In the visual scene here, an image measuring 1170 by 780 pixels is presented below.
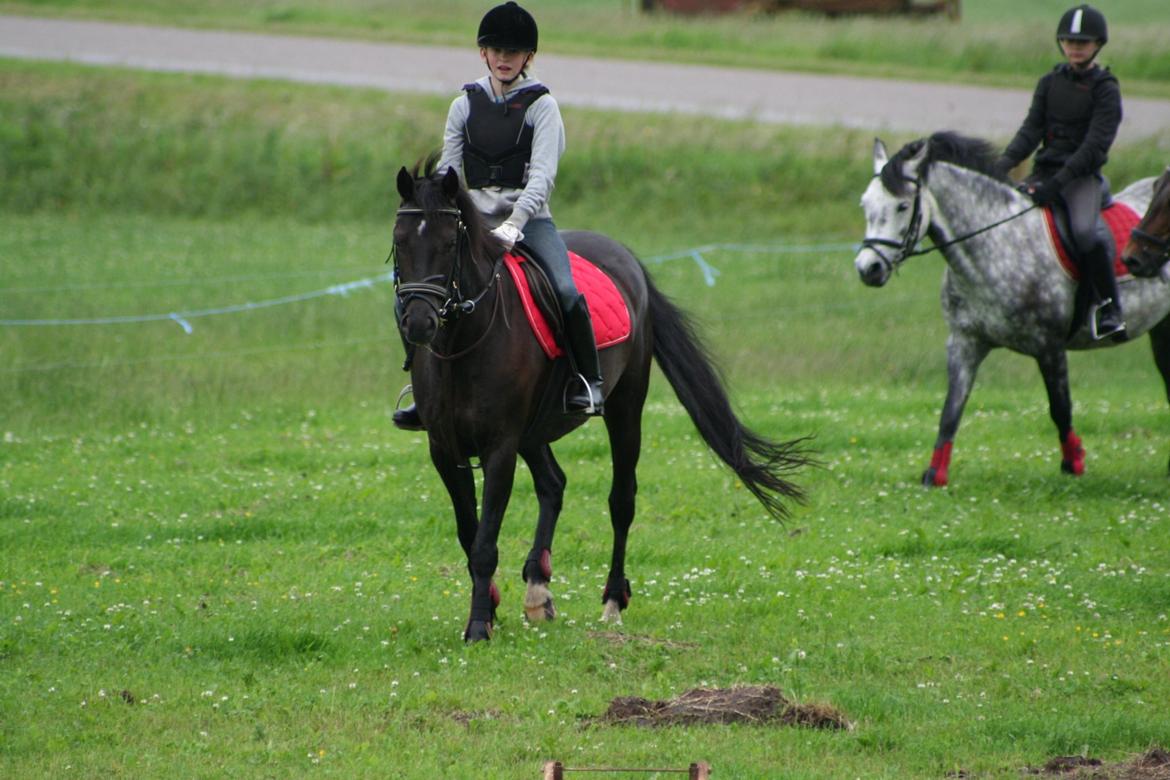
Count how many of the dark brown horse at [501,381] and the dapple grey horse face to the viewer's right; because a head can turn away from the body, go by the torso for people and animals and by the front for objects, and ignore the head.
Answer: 0

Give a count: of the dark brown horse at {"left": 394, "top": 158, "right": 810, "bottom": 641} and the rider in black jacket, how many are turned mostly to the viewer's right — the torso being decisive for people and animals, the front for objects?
0

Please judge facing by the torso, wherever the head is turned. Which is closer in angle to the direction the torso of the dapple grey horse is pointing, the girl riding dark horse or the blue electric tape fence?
the girl riding dark horse

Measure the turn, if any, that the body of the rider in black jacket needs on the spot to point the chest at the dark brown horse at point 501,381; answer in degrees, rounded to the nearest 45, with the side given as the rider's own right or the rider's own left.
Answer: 0° — they already face it

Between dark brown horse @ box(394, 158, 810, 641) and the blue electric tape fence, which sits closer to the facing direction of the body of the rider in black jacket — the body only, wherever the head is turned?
the dark brown horse

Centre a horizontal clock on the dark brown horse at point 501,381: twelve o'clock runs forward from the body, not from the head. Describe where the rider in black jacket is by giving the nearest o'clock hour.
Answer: The rider in black jacket is roughly at 6 o'clock from the dark brown horse.

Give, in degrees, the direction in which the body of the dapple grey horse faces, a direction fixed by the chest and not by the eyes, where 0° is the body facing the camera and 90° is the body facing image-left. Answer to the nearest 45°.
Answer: approximately 45°

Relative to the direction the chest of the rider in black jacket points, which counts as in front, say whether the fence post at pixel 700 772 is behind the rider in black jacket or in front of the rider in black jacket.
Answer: in front

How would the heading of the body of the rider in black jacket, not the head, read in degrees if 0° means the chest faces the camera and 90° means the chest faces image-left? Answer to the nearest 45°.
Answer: approximately 45°

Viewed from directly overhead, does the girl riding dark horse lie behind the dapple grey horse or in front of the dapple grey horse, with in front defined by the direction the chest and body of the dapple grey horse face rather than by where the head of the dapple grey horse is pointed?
in front

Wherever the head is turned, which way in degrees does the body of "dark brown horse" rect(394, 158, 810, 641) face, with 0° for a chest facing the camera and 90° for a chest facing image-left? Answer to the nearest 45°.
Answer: approximately 45°
